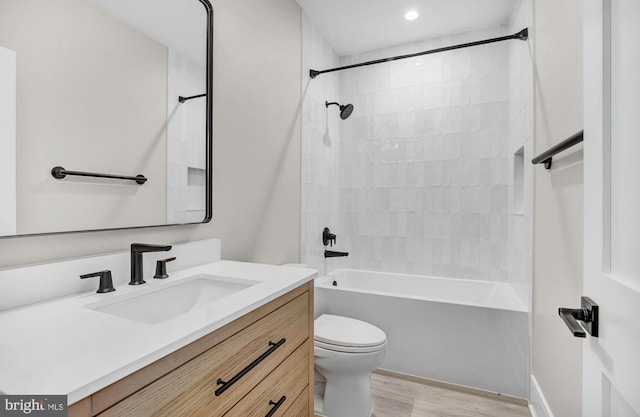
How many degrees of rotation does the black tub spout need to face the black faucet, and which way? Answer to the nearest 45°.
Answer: approximately 90° to its right

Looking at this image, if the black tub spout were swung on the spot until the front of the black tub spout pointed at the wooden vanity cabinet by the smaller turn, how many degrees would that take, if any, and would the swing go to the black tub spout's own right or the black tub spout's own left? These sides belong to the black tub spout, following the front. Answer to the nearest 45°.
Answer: approximately 90° to the black tub spout's own right

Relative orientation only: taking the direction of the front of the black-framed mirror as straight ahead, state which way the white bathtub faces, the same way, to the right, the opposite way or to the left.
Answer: to the right

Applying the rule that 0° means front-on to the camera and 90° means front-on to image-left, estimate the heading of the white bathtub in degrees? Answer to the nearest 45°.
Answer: approximately 0°

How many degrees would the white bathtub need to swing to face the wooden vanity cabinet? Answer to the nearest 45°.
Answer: approximately 45° to its right

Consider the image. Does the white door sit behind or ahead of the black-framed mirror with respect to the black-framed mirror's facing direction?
ahead

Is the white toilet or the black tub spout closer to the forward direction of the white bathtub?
the white toilet

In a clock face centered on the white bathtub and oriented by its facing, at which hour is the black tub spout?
The black tub spout is roughly at 4 o'clock from the white bathtub.
